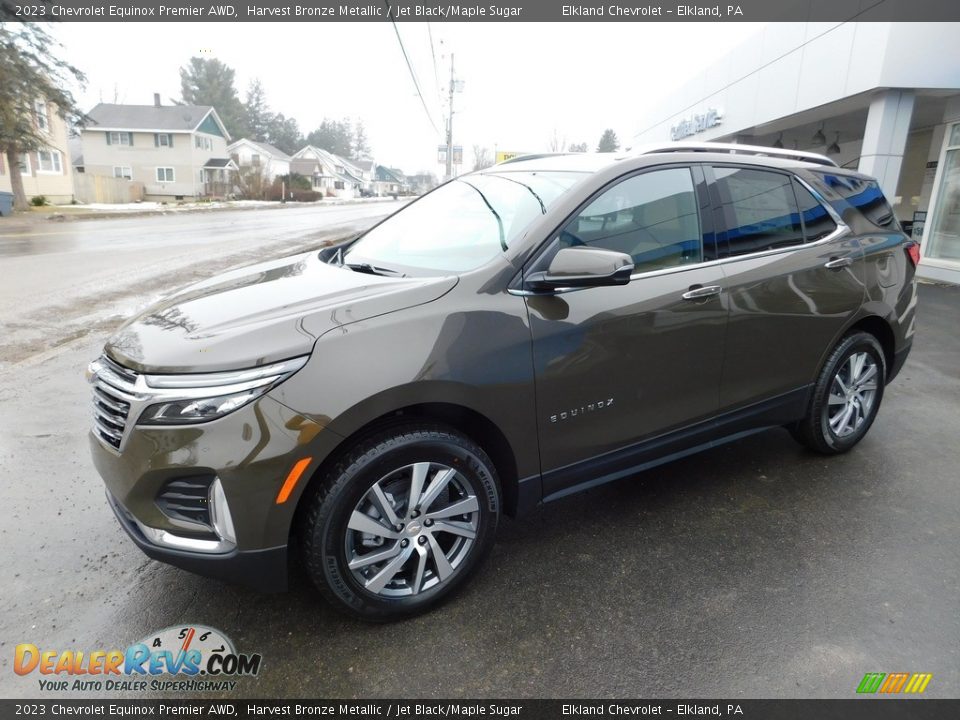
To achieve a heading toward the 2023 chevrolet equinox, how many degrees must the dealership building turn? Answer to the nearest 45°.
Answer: approximately 45° to its left

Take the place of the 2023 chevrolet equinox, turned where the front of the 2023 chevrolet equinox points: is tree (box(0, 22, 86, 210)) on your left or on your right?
on your right

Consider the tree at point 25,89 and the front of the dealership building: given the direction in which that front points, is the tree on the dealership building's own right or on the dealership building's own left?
on the dealership building's own right

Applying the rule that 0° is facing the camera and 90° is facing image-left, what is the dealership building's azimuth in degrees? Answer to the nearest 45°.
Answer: approximately 45°

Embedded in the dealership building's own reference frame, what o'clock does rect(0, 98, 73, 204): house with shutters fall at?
The house with shutters is roughly at 2 o'clock from the dealership building.
